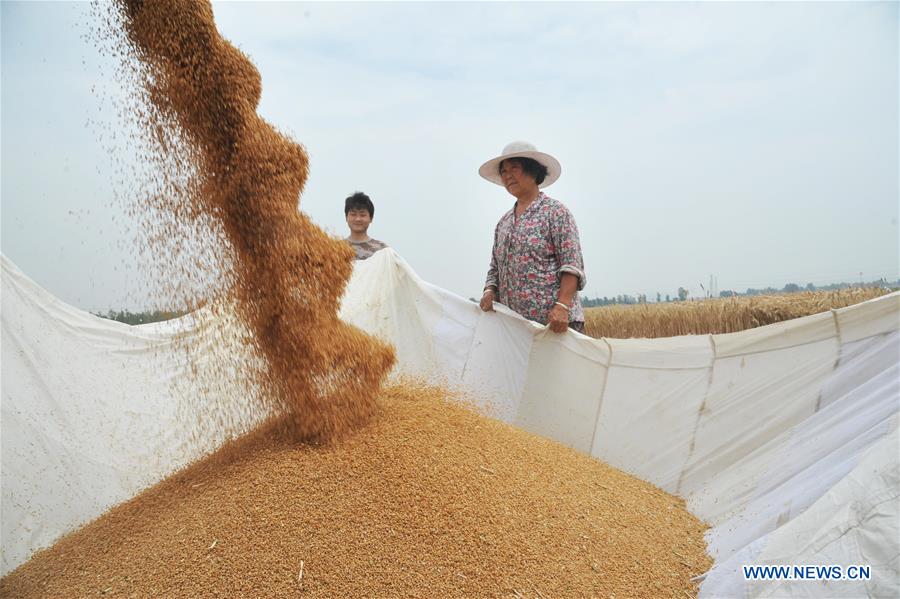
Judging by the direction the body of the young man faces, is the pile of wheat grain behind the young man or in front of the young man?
in front

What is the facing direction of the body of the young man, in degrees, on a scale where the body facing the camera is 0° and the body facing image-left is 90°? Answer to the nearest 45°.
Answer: approximately 0°
